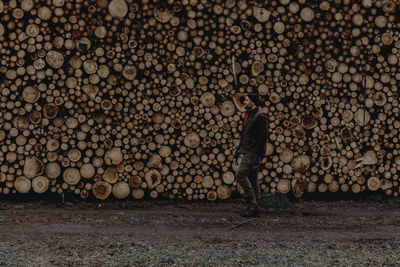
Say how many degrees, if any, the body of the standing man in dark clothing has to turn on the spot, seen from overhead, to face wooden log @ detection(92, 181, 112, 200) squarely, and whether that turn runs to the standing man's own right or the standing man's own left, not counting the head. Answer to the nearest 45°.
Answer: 0° — they already face it

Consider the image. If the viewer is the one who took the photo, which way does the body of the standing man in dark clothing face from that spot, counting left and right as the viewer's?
facing to the left of the viewer
